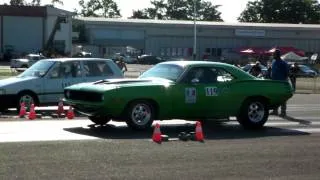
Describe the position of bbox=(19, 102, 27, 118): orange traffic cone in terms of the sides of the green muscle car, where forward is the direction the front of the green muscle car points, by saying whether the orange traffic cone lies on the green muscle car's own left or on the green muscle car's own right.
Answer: on the green muscle car's own right

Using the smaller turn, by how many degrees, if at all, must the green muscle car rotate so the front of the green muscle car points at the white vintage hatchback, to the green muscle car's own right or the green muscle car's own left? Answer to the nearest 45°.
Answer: approximately 90° to the green muscle car's own right

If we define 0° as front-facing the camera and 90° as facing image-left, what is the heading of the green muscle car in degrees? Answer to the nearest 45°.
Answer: approximately 45°
